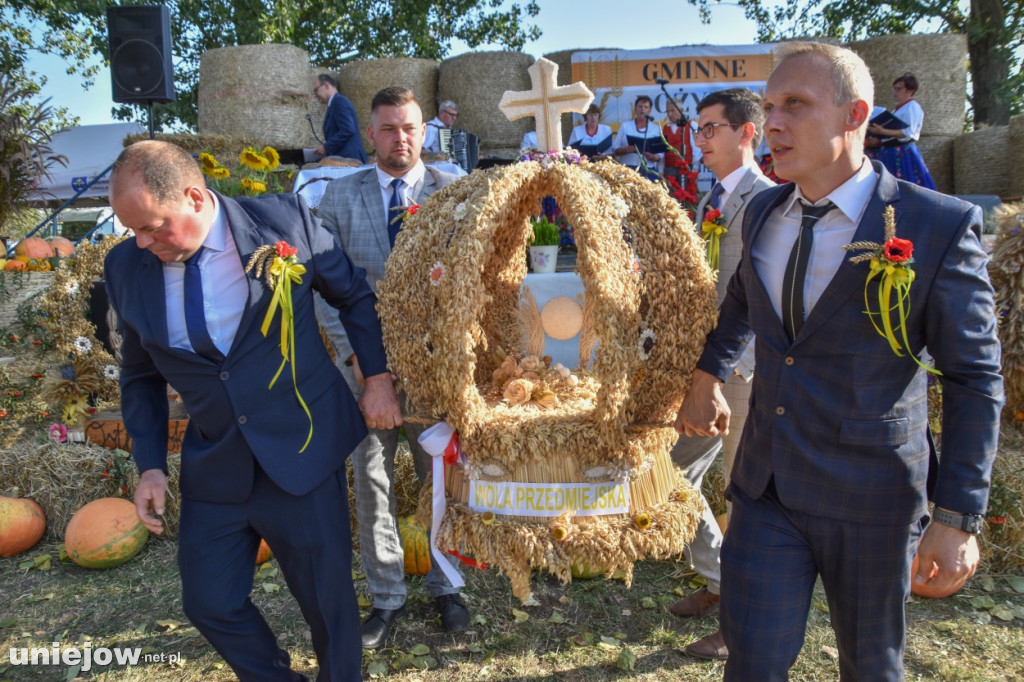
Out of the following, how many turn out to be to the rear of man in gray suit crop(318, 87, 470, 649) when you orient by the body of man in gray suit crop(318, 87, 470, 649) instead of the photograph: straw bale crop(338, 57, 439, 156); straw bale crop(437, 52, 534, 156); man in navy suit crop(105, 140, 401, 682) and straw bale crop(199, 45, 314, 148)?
3

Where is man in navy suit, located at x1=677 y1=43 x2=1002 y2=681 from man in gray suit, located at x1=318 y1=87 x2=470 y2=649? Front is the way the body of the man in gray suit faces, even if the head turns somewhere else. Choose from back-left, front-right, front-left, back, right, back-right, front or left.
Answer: front-left

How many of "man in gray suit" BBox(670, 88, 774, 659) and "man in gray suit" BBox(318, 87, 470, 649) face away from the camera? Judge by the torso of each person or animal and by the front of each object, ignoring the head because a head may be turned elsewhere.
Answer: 0

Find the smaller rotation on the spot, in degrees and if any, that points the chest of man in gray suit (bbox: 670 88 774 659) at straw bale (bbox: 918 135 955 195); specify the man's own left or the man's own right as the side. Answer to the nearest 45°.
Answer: approximately 135° to the man's own right

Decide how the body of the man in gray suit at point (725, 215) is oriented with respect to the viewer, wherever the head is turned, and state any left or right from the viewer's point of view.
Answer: facing the viewer and to the left of the viewer

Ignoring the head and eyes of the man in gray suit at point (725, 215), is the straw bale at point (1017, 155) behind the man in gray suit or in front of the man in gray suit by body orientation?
behind

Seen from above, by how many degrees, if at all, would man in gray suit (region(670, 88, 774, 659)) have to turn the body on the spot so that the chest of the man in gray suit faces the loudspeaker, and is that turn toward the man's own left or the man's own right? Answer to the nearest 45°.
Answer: approximately 90° to the man's own right

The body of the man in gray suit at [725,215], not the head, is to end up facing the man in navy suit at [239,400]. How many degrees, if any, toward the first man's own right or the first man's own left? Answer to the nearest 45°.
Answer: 0° — they already face them

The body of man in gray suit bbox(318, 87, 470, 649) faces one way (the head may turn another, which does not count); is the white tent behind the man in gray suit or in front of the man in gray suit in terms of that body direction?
behind

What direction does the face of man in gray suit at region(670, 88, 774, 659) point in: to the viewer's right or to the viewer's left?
to the viewer's left

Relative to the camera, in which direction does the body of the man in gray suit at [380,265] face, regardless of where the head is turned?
toward the camera

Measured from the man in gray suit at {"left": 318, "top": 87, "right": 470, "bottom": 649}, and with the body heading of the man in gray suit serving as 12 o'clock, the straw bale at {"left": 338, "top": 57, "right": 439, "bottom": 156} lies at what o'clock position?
The straw bale is roughly at 6 o'clock from the man in gray suit.

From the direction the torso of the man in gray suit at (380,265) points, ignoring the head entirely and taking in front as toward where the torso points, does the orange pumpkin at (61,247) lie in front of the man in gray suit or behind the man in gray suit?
behind
